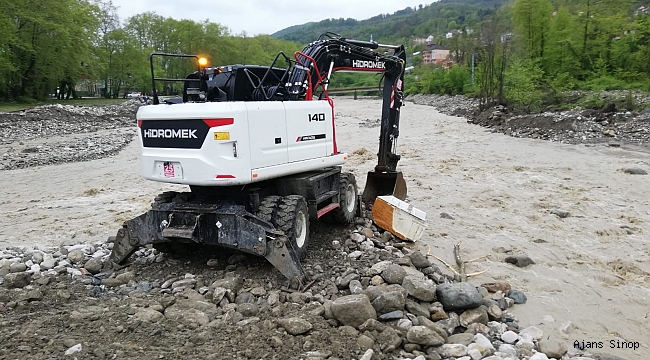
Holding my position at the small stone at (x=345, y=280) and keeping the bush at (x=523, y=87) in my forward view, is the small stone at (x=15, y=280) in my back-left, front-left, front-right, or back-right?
back-left

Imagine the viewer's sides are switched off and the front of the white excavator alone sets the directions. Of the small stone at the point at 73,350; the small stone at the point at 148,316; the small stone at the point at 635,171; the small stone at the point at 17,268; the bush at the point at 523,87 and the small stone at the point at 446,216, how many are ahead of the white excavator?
3

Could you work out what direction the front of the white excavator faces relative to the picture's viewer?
facing away from the viewer and to the right of the viewer

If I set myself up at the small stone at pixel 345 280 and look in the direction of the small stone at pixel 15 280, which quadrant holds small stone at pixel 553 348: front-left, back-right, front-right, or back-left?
back-left

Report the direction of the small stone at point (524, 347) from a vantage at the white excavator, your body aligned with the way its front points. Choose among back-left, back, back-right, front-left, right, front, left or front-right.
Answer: right

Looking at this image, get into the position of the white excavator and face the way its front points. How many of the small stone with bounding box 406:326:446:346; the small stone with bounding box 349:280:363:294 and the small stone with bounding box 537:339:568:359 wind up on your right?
3

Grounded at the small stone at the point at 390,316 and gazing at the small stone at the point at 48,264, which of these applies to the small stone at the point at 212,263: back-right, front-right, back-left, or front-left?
front-right

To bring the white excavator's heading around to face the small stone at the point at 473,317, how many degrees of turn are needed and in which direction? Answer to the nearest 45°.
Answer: approximately 90° to its right

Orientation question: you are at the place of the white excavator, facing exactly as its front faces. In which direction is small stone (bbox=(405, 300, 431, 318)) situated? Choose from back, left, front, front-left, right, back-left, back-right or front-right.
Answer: right

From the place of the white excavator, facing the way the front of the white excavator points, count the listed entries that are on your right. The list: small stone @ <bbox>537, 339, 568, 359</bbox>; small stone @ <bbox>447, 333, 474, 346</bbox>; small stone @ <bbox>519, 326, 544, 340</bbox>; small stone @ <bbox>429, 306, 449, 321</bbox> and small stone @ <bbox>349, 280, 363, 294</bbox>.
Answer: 5

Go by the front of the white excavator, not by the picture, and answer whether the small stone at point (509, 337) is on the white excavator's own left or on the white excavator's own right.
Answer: on the white excavator's own right

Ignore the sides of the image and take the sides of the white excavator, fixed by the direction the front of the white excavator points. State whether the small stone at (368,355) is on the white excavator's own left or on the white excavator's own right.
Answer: on the white excavator's own right

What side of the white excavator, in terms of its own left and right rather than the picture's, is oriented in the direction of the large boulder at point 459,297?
right

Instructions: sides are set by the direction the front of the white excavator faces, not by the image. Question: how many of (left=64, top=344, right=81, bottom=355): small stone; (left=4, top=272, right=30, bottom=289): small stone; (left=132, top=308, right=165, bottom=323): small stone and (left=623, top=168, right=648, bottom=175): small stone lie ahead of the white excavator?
1

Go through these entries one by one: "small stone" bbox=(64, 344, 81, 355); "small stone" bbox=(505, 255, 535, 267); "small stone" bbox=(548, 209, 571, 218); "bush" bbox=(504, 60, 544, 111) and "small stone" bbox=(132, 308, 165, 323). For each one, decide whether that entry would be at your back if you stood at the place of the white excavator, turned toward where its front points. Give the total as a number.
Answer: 2

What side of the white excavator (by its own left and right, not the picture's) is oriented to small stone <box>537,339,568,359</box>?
right

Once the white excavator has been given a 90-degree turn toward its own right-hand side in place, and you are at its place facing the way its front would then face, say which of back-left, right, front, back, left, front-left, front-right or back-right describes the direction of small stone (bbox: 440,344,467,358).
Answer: front
